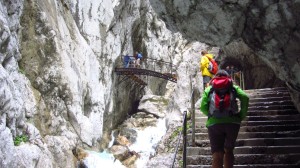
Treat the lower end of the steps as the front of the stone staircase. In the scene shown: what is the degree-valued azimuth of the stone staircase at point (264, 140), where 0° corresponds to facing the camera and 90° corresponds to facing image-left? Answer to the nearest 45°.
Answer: approximately 0°

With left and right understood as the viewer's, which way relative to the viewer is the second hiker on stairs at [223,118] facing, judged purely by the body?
facing away from the viewer

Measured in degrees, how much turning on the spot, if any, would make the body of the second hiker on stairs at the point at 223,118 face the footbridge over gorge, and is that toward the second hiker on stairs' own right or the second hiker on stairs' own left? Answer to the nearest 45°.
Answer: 0° — they already face it

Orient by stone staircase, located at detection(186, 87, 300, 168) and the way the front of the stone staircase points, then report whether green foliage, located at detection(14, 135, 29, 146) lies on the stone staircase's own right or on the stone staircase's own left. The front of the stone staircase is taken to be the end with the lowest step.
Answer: on the stone staircase's own right
